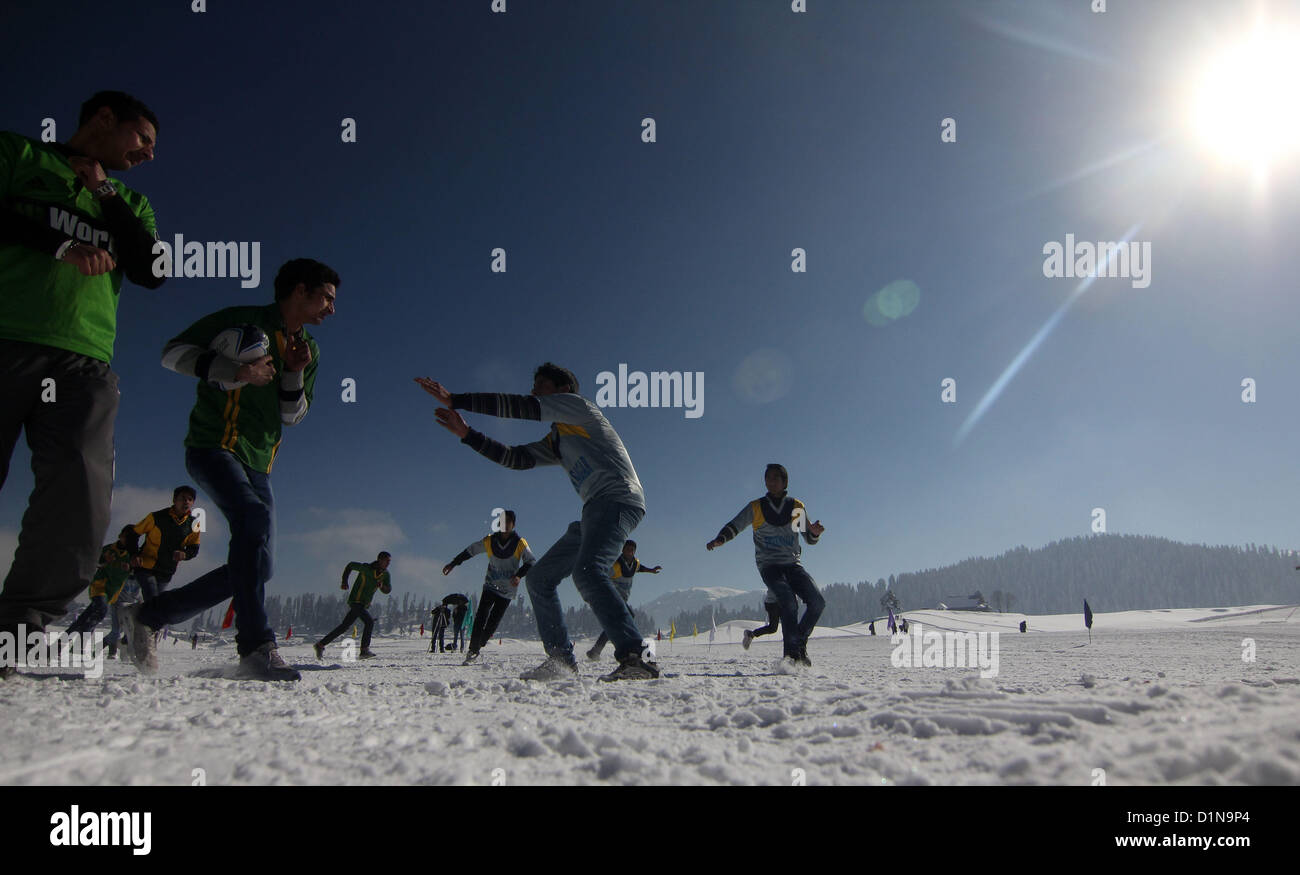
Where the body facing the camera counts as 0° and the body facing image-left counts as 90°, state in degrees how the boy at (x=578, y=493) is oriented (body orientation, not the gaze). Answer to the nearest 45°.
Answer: approximately 90°

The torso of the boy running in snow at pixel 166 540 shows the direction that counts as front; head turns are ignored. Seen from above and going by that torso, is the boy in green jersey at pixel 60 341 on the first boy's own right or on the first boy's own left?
on the first boy's own right

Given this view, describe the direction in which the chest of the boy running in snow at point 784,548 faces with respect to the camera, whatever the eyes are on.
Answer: toward the camera

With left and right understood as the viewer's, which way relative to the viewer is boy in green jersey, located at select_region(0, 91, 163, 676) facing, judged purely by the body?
facing the viewer and to the right of the viewer

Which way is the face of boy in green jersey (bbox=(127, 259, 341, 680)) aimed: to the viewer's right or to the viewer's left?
to the viewer's right

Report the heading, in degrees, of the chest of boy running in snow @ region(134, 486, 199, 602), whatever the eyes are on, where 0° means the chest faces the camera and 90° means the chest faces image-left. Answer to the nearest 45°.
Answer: approximately 315°

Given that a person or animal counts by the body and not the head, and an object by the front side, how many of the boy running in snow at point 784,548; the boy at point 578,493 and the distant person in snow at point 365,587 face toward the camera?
1
